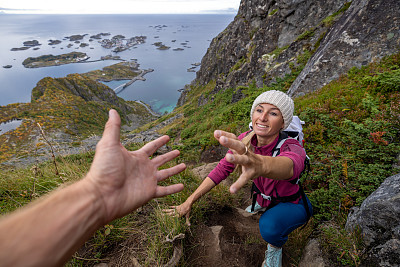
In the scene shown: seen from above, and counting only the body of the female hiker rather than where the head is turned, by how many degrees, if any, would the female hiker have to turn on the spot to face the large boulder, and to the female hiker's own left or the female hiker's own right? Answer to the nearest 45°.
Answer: approximately 135° to the female hiker's own left

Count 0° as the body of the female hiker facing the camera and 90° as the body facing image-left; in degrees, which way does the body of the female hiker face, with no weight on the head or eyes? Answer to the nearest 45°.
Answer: approximately 45°
